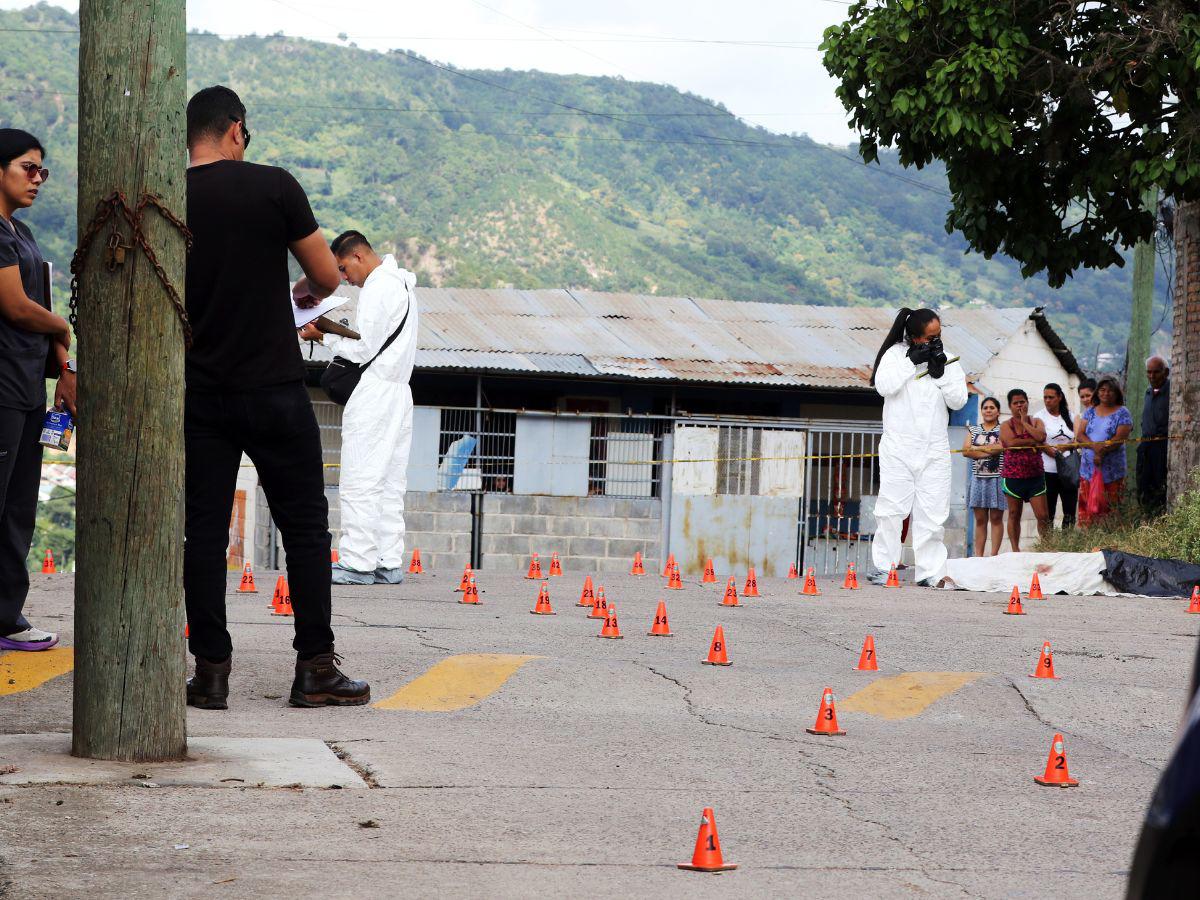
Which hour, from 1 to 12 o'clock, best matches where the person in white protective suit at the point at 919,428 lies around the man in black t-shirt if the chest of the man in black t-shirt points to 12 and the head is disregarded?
The person in white protective suit is roughly at 12 o'clock from the man in black t-shirt.

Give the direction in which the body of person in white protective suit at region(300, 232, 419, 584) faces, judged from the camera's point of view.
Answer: to the viewer's left

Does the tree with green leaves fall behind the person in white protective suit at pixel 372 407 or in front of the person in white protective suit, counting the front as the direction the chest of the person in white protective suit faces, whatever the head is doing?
behind

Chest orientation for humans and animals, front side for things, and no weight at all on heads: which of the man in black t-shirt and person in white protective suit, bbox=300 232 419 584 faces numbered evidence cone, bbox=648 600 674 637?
the man in black t-shirt

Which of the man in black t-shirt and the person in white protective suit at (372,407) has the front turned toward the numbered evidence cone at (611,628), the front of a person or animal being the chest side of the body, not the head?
the man in black t-shirt

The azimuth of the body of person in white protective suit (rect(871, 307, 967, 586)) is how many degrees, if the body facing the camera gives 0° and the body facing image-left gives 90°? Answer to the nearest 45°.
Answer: approximately 0°

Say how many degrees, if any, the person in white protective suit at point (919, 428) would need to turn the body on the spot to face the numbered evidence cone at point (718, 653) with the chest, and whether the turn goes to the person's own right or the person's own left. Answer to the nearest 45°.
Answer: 0° — they already face it

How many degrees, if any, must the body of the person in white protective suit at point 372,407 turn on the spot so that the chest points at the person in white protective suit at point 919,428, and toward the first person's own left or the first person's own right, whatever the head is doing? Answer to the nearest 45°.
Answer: approximately 180°

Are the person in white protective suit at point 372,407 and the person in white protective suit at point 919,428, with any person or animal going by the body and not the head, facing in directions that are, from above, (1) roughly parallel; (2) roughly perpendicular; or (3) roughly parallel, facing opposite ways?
roughly perpendicular

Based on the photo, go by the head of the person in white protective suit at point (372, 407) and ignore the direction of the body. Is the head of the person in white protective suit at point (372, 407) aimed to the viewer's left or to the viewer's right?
to the viewer's left
